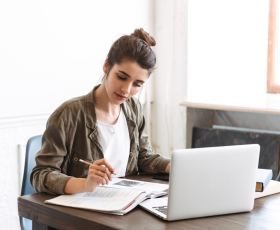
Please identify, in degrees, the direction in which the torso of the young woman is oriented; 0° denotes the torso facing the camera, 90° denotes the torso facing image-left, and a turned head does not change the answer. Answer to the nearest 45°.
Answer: approximately 315°

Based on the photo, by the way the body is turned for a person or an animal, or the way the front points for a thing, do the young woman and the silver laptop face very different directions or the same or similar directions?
very different directions

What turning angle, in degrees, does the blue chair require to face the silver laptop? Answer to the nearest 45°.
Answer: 0° — it already faces it

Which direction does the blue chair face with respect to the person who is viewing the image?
facing the viewer and to the right of the viewer

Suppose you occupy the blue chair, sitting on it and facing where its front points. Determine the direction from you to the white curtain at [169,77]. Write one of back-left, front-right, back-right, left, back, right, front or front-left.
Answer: left
